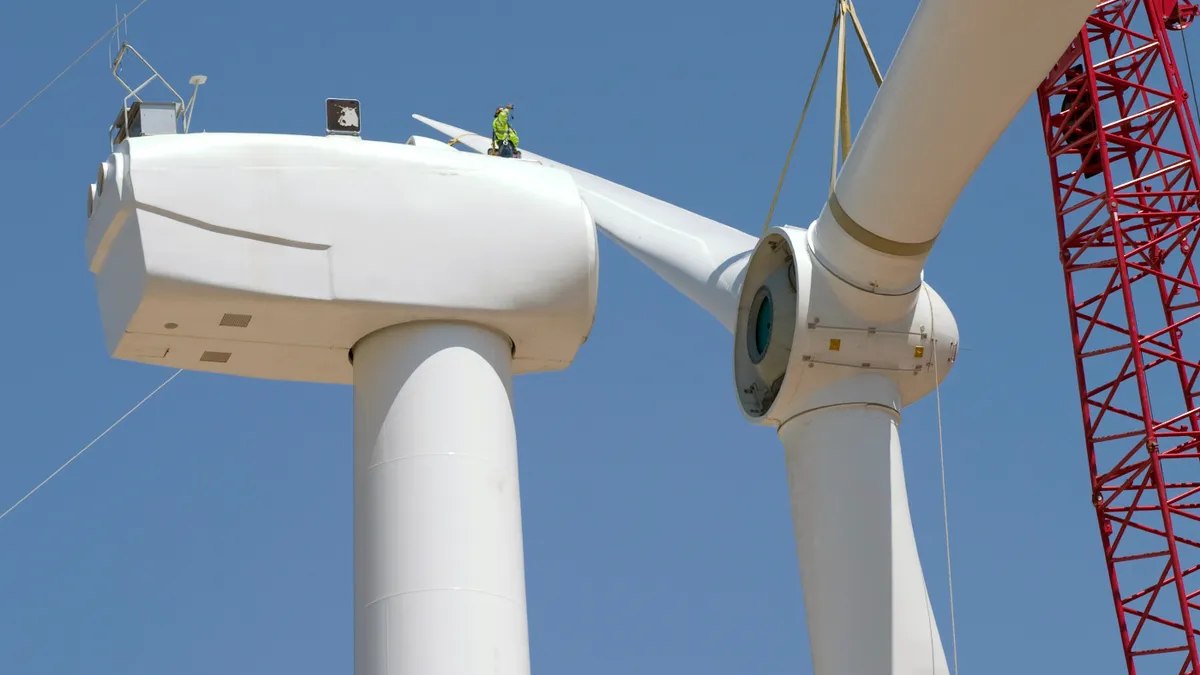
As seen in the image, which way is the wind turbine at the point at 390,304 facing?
to the viewer's right

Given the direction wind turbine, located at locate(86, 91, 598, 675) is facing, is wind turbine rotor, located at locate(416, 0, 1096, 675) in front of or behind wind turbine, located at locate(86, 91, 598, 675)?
in front
